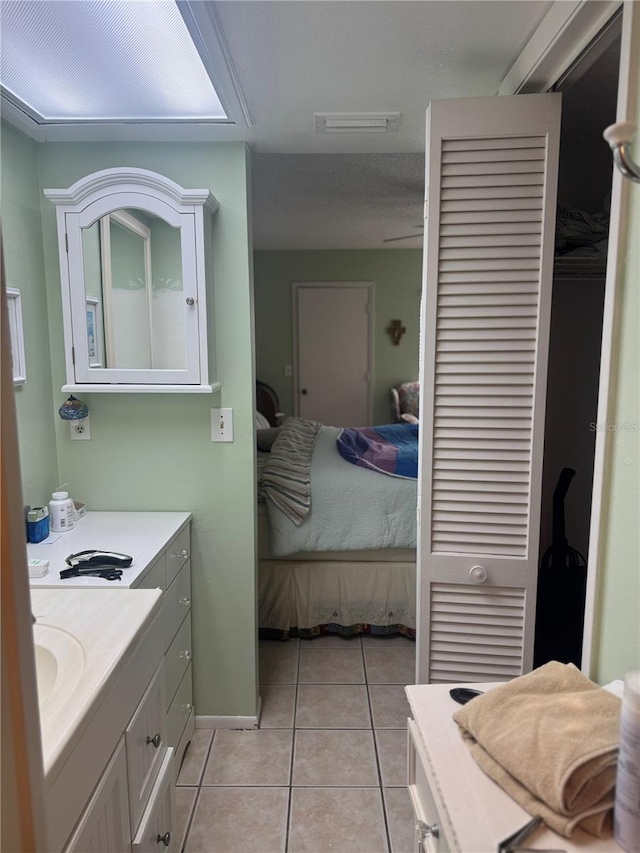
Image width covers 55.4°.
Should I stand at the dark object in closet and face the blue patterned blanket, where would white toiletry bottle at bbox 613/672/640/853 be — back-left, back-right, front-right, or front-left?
back-left

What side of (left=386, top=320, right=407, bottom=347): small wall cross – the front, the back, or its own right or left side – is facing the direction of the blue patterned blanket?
front

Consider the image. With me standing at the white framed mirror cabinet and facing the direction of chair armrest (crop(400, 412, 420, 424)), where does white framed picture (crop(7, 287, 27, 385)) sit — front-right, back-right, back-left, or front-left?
back-left

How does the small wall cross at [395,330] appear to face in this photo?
toward the camera

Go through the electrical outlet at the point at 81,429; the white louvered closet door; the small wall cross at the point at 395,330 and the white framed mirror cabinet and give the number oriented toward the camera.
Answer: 4

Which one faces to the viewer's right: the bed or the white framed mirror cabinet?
the bed

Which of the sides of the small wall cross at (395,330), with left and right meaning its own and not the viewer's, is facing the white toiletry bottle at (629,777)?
front

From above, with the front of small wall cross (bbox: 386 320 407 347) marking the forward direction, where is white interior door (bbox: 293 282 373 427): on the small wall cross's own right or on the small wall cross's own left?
on the small wall cross's own right

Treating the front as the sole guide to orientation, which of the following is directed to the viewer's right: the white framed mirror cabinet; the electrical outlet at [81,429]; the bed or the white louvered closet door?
the bed

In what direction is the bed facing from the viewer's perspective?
to the viewer's right

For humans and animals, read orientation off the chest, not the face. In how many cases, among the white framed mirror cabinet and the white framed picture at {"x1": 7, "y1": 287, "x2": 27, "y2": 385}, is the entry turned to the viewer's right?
1

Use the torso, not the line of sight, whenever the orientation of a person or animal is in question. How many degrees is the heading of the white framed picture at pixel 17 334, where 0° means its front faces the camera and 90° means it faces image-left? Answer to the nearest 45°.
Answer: approximately 270°

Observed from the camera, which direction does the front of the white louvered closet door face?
facing the viewer

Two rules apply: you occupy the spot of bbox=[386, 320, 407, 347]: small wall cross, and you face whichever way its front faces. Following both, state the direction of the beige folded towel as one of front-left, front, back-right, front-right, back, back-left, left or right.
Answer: front

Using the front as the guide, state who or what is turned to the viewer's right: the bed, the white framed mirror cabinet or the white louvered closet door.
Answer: the bed
